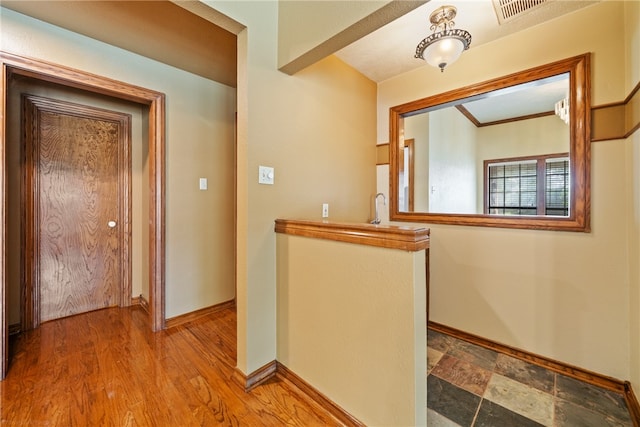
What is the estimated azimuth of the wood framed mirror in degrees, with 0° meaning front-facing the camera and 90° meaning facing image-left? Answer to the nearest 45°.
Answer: approximately 45°

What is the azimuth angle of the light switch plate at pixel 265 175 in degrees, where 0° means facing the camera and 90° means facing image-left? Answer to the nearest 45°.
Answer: approximately 315°

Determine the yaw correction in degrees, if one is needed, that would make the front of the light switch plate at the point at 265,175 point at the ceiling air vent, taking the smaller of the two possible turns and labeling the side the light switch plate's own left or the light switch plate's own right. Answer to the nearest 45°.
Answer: approximately 45° to the light switch plate's own left

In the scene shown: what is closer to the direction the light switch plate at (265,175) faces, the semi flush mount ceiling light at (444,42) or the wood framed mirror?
the semi flush mount ceiling light

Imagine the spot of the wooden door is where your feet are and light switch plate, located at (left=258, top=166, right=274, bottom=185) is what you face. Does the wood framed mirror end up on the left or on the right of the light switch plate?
left
